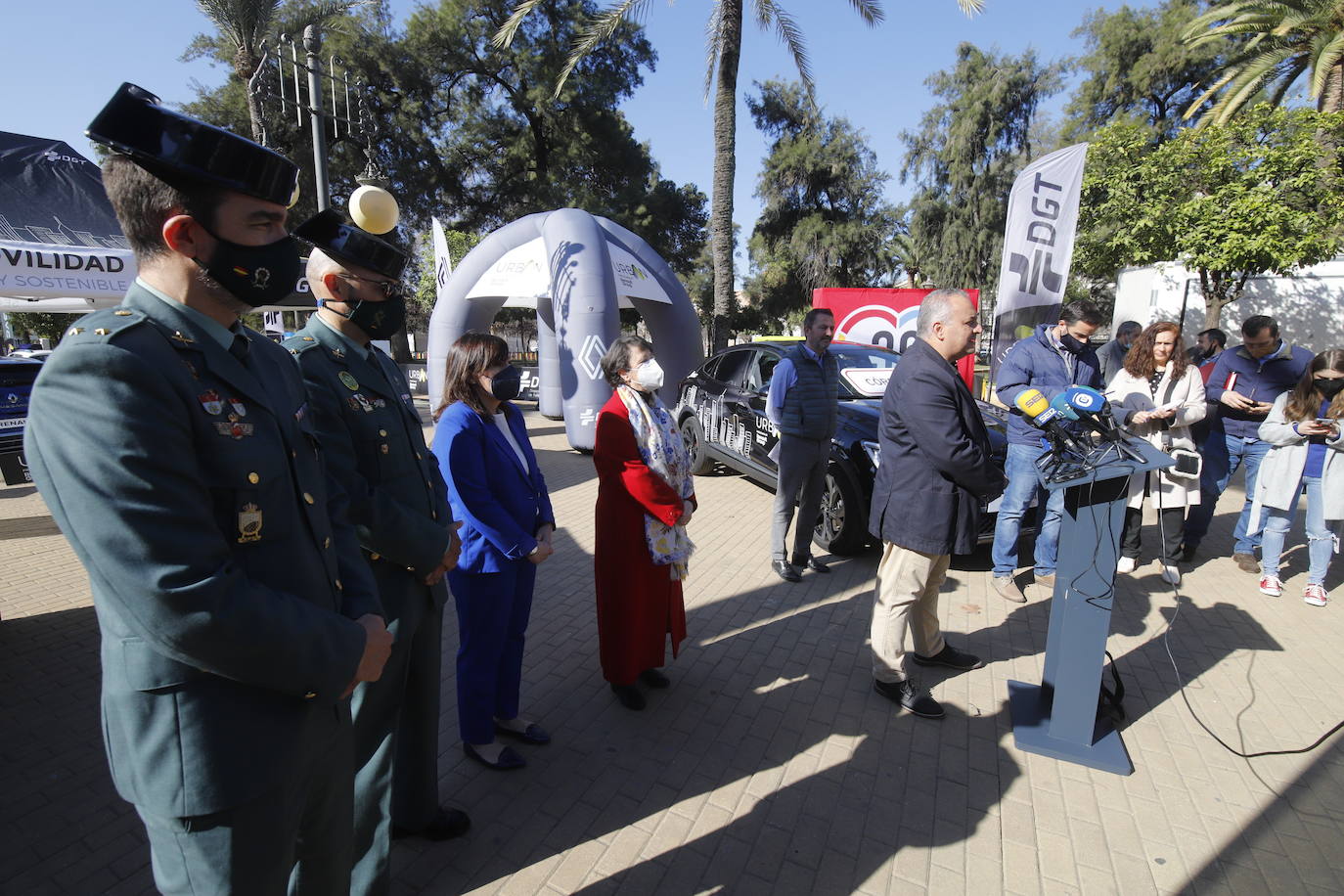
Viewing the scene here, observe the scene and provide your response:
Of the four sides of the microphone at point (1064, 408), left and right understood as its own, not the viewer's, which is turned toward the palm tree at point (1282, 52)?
right

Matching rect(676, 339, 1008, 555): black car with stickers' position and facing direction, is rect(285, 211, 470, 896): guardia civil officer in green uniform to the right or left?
on its right

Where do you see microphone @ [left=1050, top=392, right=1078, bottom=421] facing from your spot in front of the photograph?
facing to the left of the viewer

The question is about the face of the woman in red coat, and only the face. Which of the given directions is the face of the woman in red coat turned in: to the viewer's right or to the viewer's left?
to the viewer's right

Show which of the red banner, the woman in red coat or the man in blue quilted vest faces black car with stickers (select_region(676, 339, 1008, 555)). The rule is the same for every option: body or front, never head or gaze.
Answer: the red banner

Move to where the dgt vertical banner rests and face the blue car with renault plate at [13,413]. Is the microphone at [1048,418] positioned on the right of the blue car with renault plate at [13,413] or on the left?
left

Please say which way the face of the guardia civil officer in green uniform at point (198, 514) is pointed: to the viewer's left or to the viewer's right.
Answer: to the viewer's right

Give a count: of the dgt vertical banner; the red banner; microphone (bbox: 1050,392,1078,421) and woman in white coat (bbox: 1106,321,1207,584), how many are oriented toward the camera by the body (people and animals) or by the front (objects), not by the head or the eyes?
3

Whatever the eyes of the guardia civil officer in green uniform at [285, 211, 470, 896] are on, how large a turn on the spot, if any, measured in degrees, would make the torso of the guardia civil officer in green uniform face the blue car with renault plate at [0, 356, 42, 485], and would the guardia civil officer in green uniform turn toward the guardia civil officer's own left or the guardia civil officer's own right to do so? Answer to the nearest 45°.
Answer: approximately 180°

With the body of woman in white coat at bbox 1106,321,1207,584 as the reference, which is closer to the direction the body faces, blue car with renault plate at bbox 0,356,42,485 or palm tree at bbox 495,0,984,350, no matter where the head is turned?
the blue car with renault plate

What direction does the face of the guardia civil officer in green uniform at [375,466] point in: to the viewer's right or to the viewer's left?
to the viewer's right

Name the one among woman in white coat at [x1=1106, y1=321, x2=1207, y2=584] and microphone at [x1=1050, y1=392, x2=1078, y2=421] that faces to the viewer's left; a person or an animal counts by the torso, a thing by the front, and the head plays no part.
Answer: the microphone

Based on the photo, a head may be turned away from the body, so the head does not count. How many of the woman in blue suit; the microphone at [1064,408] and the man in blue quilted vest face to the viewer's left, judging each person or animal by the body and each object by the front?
1

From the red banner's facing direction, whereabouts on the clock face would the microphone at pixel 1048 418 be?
The microphone is roughly at 12 o'clock from the red banner.

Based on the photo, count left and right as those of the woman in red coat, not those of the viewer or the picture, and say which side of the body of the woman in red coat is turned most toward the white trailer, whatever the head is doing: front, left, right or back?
left
